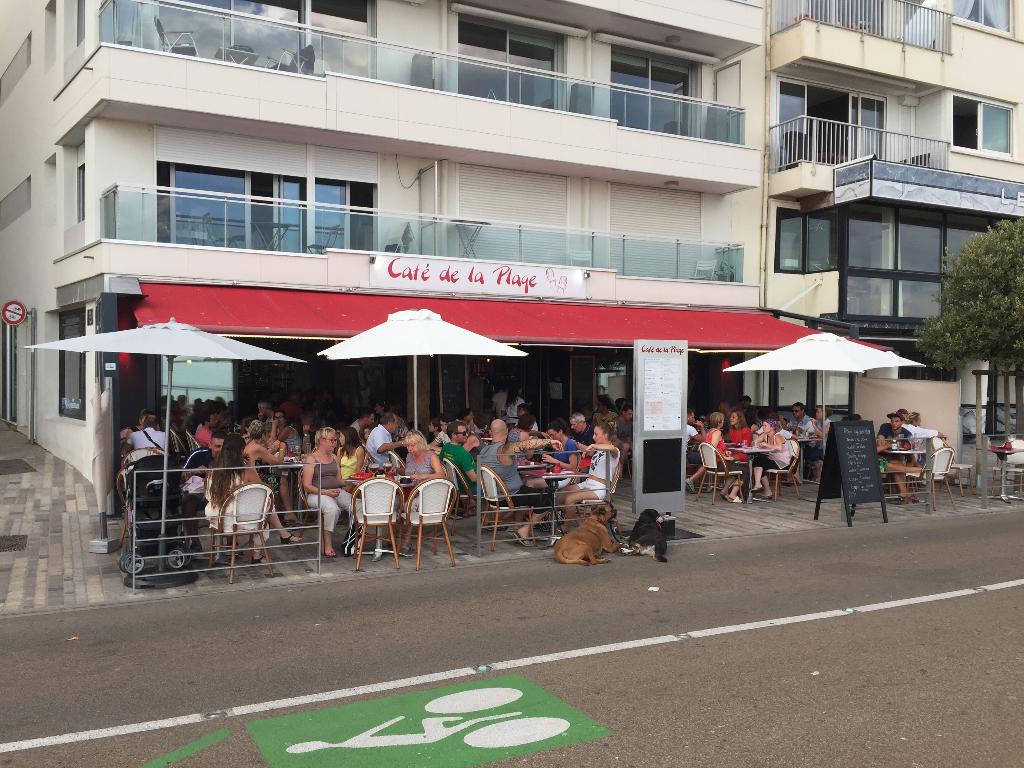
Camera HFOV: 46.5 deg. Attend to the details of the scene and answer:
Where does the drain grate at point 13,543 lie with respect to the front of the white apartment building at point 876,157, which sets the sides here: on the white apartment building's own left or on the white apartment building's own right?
on the white apartment building's own right

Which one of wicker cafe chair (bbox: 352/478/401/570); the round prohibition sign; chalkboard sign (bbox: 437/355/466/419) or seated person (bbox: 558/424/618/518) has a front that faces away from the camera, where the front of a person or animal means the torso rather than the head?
the wicker cafe chair

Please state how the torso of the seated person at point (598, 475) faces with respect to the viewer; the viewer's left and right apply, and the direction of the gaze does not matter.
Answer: facing to the left of the viewer

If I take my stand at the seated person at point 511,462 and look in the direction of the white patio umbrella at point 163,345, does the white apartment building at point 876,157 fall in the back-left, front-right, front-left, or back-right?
back-right

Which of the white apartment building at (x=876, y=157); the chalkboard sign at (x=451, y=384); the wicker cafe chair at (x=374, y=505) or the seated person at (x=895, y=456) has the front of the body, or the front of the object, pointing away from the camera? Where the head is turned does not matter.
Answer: the wicker cafe chair

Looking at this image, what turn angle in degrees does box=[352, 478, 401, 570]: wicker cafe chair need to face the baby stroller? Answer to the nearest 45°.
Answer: approximately 90° to its left

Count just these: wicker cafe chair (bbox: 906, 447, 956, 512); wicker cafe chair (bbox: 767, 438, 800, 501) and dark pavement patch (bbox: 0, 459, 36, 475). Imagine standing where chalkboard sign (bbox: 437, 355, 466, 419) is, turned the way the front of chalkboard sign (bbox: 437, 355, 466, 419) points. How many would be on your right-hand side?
1

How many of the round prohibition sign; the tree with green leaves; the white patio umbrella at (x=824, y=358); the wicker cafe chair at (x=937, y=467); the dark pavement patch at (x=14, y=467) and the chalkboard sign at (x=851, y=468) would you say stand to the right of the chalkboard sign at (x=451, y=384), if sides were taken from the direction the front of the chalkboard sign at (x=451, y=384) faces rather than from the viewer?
2

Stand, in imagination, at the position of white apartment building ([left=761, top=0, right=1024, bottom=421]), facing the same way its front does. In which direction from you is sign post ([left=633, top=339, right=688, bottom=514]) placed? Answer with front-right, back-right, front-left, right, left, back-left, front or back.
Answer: front-right

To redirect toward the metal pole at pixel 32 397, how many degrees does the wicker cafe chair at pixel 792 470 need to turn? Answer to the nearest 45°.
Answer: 0° — it already faces it

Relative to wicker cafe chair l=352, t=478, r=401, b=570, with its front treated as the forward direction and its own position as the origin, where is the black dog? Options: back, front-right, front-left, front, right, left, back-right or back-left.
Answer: right

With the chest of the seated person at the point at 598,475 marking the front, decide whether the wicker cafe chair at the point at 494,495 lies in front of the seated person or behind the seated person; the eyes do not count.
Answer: in front

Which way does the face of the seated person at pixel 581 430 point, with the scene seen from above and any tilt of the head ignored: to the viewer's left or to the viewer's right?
to the viewer's left

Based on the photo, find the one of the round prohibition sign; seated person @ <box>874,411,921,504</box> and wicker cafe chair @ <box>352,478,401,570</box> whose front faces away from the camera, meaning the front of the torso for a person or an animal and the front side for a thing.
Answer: the wicker cafe chair

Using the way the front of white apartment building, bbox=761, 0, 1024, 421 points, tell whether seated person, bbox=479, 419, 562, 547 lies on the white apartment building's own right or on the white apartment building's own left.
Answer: on the white apartment building's own right

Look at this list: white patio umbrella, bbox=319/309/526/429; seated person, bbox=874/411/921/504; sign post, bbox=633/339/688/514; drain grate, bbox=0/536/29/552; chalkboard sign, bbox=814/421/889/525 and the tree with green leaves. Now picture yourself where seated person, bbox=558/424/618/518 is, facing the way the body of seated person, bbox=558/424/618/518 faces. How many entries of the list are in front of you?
2

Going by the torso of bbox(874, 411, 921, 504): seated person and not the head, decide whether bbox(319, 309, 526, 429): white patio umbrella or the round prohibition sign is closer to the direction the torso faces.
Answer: the white patio umbrella

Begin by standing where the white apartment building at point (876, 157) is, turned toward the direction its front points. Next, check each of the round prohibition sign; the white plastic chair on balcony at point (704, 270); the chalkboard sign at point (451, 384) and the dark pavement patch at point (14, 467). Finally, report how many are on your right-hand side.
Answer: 4
